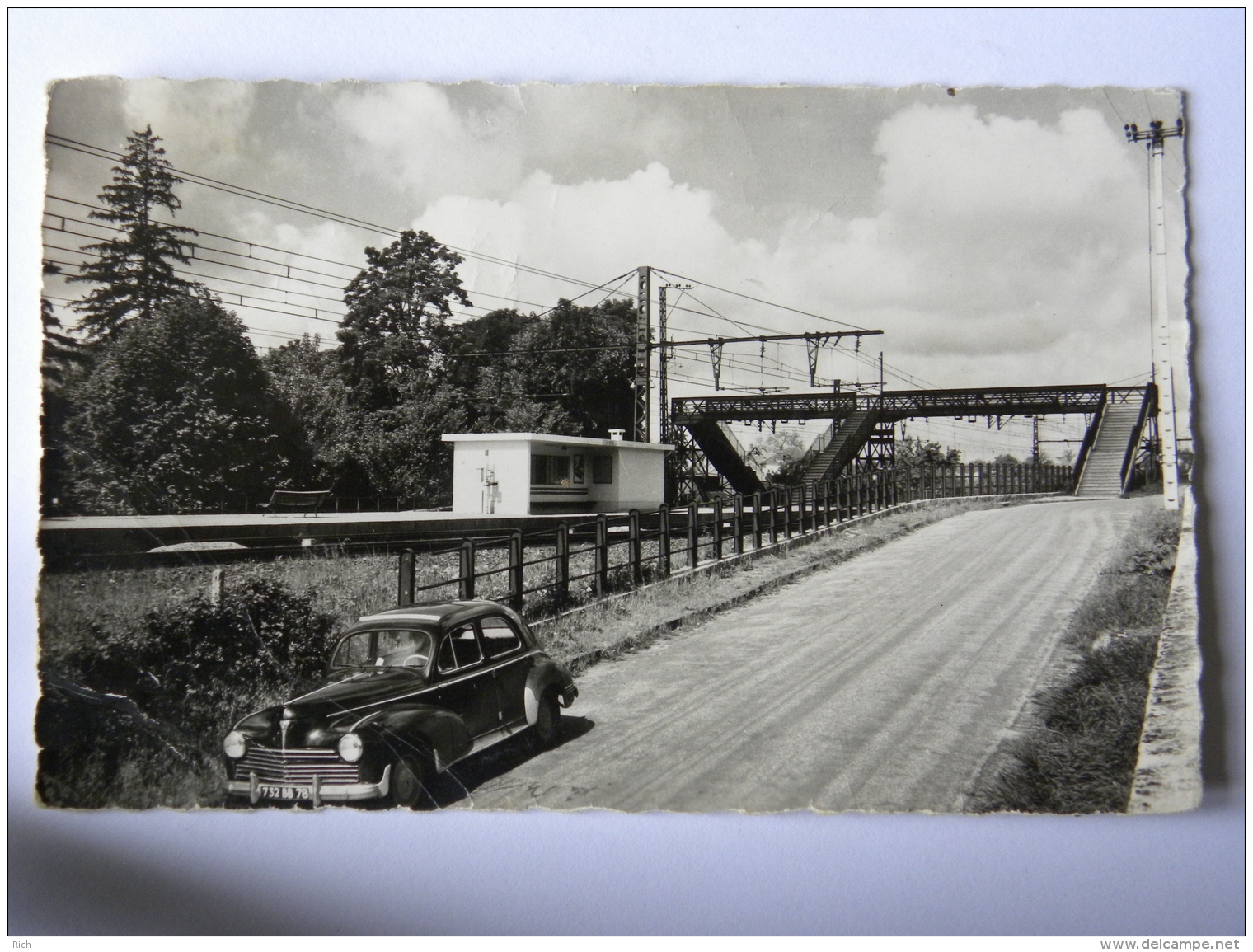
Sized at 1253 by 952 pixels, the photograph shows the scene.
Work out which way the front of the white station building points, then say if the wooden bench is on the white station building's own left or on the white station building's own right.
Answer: on the white station building's own right

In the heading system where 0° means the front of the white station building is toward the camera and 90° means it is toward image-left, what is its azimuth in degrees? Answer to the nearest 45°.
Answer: approximately 315°
